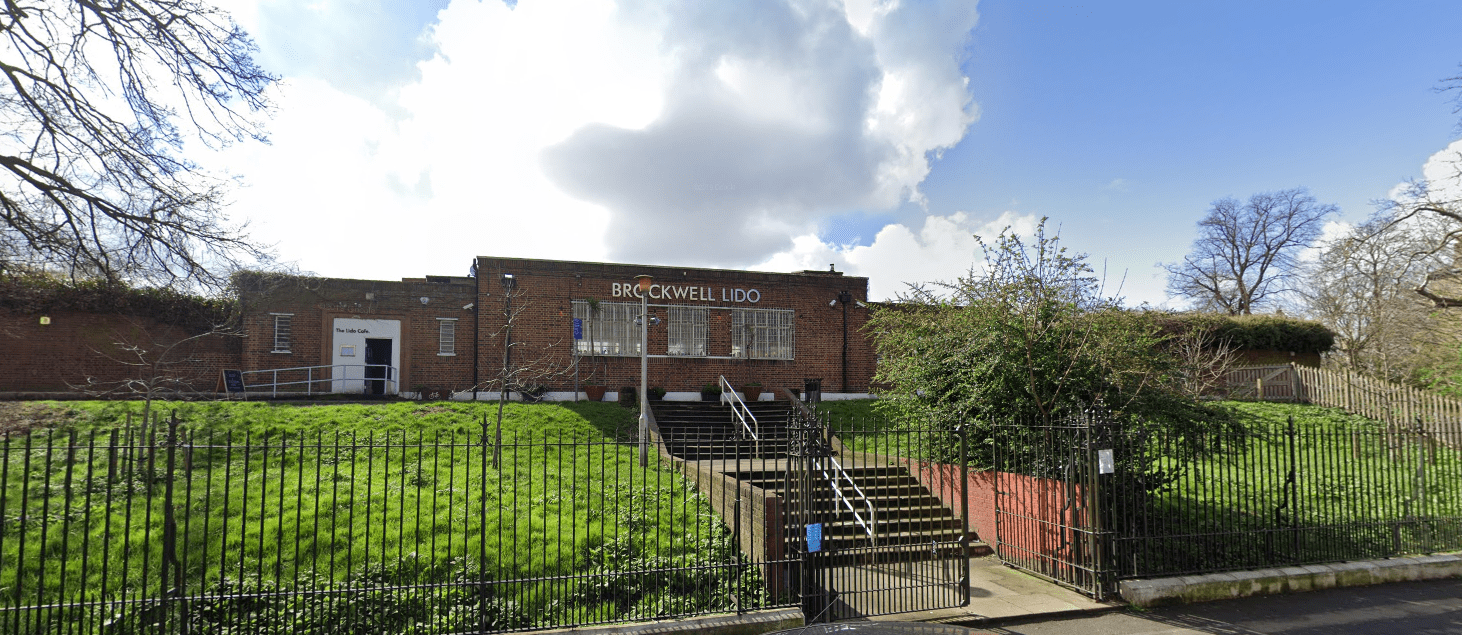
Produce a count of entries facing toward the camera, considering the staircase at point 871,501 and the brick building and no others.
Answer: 2

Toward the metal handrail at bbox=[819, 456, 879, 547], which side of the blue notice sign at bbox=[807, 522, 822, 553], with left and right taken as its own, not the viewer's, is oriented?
back

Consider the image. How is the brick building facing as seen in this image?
toward the camera

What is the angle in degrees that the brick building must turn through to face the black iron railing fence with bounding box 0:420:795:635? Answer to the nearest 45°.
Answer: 0° — it already faces it

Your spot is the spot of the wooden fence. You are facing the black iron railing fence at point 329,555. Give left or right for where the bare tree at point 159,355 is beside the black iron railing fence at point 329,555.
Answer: right

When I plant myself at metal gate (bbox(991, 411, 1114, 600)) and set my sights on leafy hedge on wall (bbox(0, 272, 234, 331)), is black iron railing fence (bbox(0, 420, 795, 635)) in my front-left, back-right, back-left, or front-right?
front-left

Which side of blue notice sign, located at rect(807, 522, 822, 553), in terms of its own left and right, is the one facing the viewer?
front

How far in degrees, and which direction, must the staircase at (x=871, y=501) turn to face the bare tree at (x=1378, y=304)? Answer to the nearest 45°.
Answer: approximately 135° to its left

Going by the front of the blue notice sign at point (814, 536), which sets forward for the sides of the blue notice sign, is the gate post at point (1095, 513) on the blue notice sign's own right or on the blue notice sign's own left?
on the blue notice sign's own left

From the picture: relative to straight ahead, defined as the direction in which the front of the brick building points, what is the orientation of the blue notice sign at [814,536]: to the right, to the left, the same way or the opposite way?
the same way

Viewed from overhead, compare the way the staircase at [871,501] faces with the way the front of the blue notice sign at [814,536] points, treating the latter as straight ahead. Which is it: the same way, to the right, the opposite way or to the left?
the same way

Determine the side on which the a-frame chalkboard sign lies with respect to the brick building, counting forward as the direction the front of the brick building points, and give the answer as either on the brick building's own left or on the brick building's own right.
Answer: on the brick building's own right

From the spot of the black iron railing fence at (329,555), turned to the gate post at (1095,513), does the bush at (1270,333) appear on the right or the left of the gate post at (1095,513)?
left

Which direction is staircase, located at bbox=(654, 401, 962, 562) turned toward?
toward the camera

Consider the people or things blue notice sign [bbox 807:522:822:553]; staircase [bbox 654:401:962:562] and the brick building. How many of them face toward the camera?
3

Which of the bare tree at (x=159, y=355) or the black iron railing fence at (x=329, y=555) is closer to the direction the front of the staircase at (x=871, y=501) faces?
the black iron railing fence
